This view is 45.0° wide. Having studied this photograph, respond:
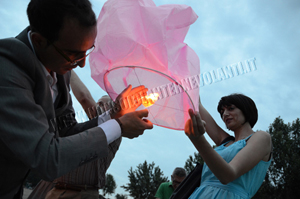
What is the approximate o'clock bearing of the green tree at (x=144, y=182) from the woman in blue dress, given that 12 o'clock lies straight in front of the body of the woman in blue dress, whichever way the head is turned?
The green tree is roughly at 4 o'clock from the woman in blue dress.

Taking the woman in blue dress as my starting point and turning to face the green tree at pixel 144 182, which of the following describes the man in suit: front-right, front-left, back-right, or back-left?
back-left

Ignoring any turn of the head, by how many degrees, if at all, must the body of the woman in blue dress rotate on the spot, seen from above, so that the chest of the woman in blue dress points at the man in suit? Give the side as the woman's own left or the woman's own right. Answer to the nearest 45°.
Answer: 0° — they already face them

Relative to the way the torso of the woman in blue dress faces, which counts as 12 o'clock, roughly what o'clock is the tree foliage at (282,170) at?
The tree foliage is roughly at 5 o'clock from the woman in blue dress.

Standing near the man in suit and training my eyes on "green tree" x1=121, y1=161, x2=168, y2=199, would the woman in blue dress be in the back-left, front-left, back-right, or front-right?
front-right

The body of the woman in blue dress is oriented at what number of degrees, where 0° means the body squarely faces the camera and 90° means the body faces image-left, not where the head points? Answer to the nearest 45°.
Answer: approximately 45°

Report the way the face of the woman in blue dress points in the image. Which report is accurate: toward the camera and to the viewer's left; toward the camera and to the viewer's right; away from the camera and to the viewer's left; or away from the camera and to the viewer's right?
toward the camera and to the viewer's left
